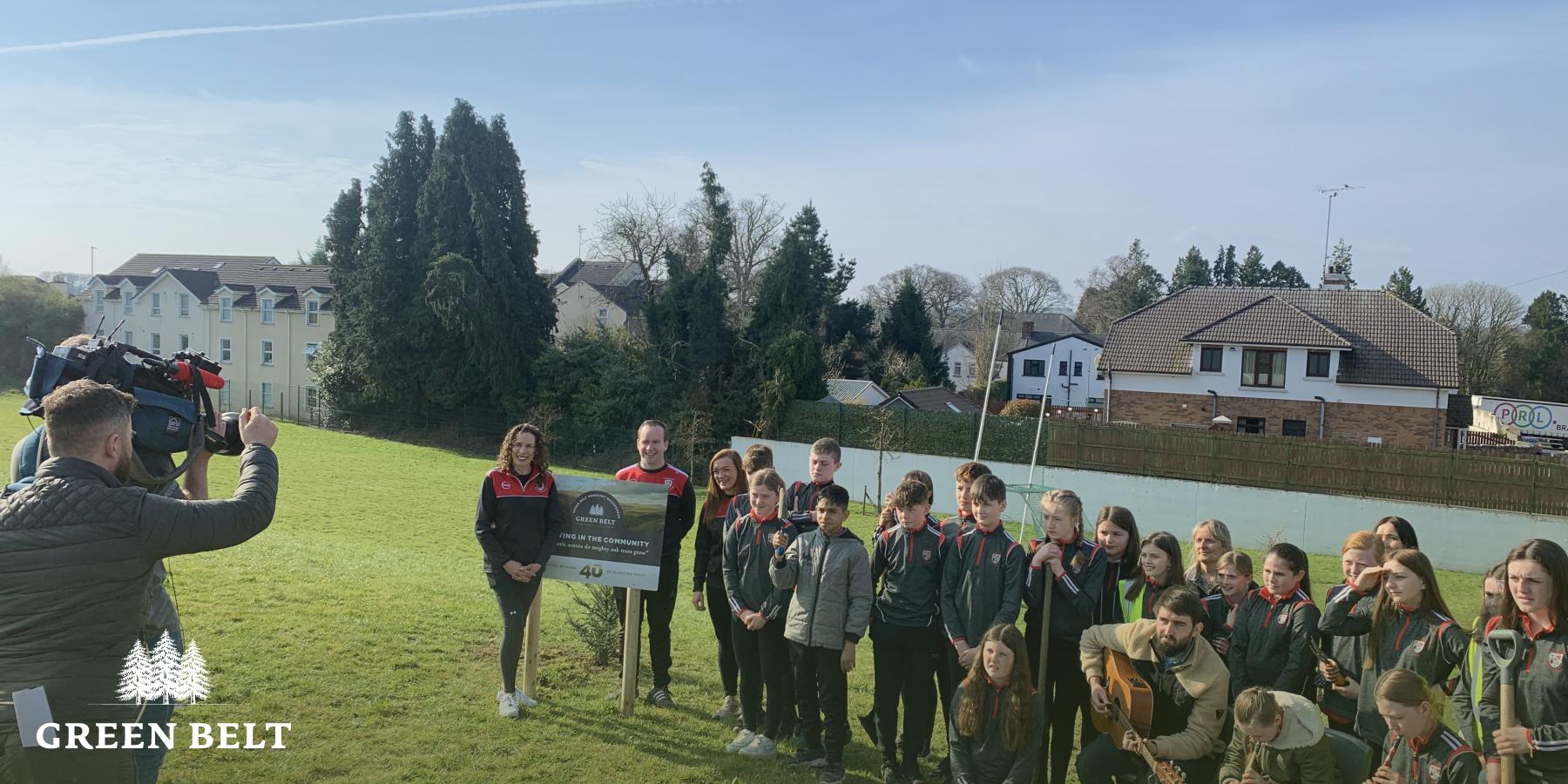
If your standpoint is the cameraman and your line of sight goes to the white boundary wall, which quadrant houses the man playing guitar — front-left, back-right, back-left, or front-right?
front-right

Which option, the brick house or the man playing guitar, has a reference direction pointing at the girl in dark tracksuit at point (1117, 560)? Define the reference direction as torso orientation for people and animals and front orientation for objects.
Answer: the brick house

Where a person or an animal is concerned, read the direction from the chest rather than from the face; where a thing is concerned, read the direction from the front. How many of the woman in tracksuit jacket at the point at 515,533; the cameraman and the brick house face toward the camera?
2

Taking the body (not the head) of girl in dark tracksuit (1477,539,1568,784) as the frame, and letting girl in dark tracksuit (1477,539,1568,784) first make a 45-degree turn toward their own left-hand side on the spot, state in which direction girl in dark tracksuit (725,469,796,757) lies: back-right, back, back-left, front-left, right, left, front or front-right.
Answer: right

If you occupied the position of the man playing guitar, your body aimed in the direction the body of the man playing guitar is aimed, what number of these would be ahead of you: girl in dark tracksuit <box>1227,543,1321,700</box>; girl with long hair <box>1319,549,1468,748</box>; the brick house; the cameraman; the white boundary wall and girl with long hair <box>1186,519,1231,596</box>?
1

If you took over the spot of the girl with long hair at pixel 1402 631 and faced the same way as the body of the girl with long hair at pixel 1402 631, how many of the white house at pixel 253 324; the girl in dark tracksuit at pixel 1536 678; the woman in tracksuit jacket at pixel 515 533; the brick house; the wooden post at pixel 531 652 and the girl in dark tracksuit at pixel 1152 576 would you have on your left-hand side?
1

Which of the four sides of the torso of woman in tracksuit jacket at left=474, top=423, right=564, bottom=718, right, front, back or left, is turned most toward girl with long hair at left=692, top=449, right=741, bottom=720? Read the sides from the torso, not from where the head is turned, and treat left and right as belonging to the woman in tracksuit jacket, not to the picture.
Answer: left

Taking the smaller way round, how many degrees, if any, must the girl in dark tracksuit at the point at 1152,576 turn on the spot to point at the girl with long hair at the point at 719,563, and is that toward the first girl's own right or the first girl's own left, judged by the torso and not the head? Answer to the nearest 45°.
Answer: approximately 45° to the first girl's own right

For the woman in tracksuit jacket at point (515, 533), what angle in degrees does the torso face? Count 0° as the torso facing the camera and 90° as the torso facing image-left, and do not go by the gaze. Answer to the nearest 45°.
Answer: approximately 0°

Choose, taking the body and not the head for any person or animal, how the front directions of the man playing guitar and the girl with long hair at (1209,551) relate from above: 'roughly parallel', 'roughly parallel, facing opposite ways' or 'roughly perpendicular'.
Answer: roughly parallel

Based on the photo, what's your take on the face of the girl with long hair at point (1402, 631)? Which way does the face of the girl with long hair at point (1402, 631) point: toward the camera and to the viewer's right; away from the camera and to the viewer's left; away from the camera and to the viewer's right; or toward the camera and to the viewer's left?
toward the camera and to the viewer's left

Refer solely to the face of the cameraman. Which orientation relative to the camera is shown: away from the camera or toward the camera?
away from the camera

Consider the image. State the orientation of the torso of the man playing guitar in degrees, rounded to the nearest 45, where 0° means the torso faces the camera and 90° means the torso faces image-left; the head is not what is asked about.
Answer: approximately 45°

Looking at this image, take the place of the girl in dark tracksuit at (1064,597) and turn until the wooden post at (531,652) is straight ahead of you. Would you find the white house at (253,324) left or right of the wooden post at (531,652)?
right

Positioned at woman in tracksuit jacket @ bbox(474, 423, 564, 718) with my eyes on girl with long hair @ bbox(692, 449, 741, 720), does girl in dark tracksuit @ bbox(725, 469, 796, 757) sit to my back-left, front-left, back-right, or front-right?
front-right
